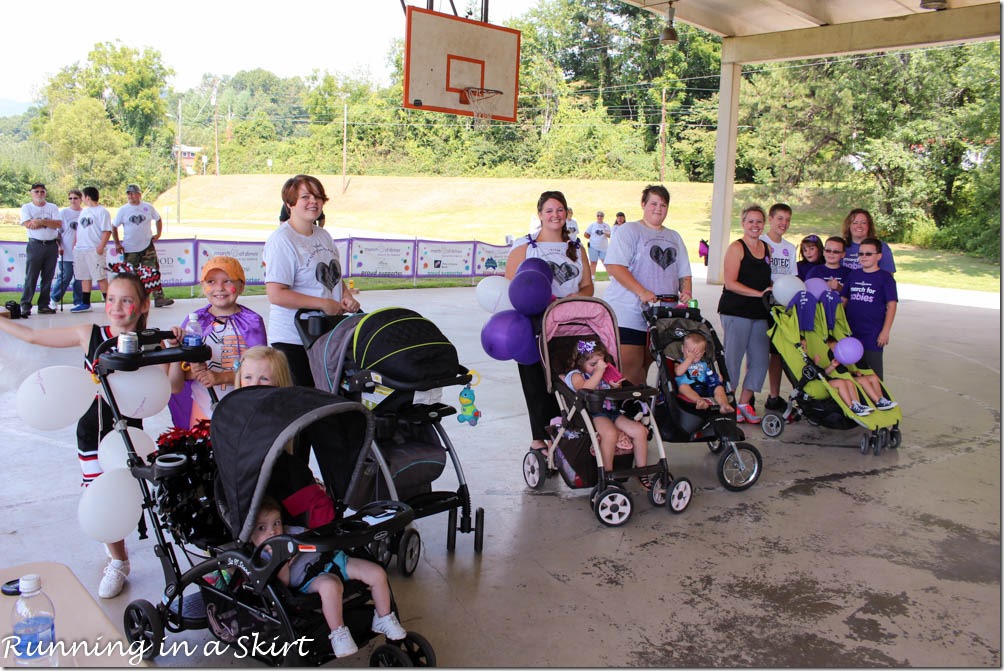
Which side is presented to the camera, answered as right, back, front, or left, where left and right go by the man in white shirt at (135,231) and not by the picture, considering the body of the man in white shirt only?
front

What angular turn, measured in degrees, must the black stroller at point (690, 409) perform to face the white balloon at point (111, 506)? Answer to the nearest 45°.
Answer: approximately 90° to its right

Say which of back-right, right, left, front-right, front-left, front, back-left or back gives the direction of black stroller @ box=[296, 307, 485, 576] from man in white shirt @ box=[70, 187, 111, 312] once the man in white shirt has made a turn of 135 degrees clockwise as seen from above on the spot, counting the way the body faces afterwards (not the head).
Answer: back

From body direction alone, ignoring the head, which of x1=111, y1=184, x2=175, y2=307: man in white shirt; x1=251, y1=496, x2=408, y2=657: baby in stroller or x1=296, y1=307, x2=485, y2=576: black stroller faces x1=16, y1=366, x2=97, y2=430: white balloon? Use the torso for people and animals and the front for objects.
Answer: the man in white shirt

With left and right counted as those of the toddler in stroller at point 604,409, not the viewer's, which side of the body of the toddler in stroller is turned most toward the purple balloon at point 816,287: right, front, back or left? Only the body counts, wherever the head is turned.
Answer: left

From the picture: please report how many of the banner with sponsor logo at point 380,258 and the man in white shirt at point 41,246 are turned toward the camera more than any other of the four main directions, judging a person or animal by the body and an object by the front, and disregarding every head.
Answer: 2

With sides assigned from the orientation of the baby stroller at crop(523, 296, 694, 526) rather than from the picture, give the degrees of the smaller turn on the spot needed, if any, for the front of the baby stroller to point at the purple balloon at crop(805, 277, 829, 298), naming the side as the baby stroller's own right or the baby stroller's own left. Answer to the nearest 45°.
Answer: approximately 90° to the baby stroller's own left

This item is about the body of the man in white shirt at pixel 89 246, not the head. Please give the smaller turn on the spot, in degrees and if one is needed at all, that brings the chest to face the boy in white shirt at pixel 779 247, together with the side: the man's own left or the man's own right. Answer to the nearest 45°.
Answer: approximately 90° to the man's own left

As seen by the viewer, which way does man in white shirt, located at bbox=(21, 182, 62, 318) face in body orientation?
toward the camera

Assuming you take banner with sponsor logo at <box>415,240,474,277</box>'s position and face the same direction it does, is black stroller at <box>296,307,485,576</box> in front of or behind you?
in front

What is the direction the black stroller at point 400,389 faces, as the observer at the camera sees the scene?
facing the viewer and to the right of the viewer

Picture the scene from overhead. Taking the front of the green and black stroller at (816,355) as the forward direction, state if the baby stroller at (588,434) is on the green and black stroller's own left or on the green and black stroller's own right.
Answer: on the green and black stroller's own right

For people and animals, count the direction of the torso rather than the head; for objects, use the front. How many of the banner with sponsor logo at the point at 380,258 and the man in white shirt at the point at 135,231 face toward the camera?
2

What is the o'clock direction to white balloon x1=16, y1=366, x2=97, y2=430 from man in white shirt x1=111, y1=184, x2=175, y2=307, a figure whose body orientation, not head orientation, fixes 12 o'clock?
The white balloon is roughly at 12 o'clock from the man in white shirt.
